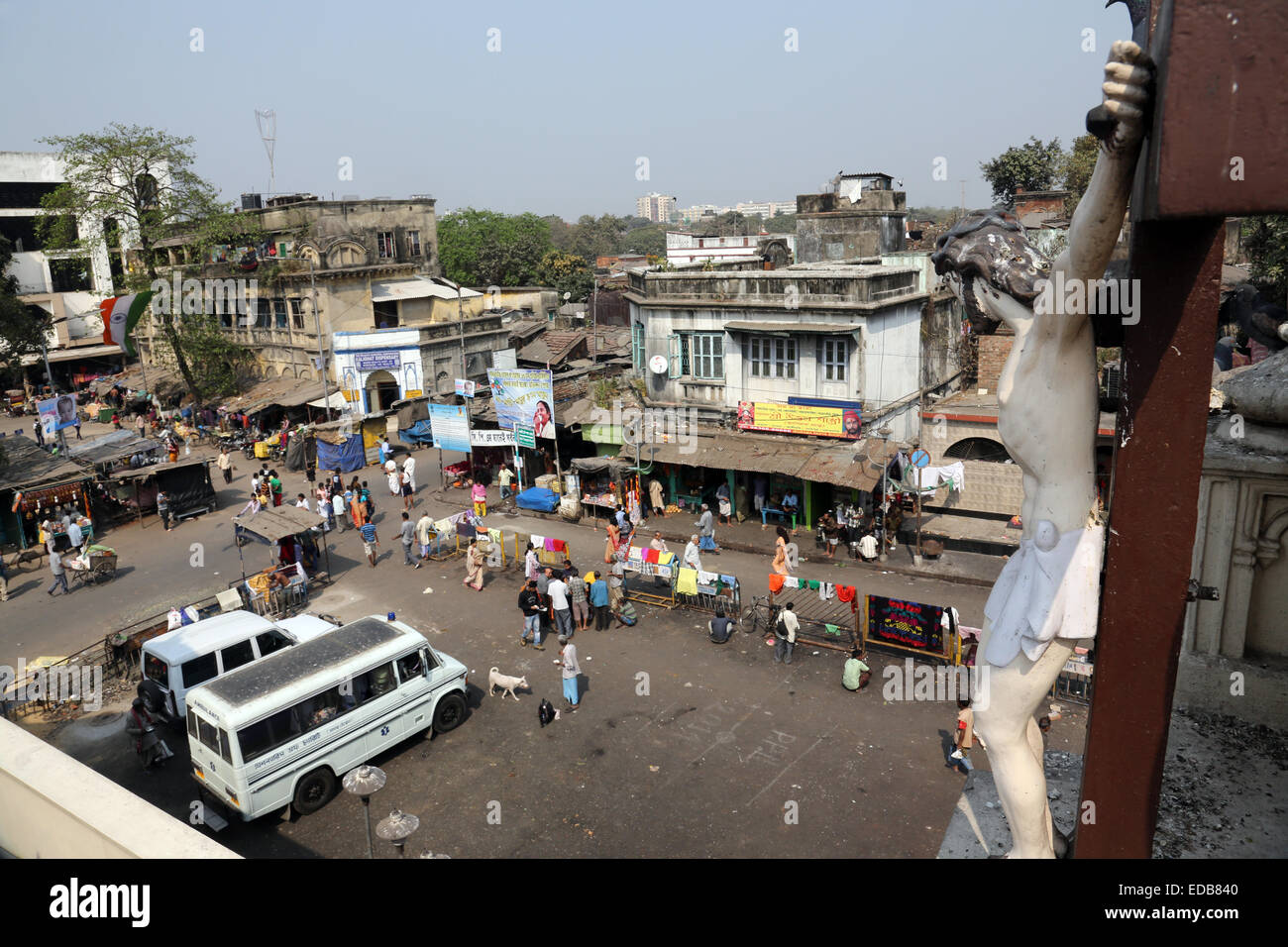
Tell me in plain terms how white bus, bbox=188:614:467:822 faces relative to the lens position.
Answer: facing away from the viewer and to the right of the viewer

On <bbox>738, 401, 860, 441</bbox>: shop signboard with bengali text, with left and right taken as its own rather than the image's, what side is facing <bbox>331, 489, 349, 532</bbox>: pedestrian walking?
right

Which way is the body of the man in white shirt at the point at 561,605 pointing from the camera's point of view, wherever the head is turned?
away from the camera

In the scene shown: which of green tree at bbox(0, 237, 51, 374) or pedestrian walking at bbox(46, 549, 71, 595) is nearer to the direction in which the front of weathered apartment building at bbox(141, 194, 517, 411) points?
the pedestrian walking

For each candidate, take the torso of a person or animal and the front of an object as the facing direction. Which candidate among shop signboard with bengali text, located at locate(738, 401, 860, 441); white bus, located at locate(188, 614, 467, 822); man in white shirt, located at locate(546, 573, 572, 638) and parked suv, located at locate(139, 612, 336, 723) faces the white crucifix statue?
the shop signboard with bengali text

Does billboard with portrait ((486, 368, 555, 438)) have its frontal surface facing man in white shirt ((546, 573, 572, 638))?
yes

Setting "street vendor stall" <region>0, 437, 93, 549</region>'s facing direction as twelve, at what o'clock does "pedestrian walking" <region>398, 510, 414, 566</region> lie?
The pedestrian walking is roughly at 12 o'clock from the street vendor stall.
